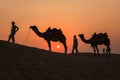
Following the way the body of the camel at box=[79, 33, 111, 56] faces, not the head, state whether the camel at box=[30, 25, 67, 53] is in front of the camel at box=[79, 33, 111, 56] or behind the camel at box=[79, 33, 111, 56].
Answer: in front

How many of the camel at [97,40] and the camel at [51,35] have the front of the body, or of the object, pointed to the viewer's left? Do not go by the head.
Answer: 2

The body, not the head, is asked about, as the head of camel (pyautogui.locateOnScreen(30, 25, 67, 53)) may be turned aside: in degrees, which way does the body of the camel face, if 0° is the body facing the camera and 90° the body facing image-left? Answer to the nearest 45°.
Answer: approximately 90°

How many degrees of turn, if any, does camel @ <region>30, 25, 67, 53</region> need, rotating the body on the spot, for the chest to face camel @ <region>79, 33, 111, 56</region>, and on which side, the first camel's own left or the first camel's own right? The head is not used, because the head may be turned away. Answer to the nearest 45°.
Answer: approximately 180°

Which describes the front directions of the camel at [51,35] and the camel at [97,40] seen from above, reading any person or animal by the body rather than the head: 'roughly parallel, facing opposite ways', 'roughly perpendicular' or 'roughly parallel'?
roughly parallel

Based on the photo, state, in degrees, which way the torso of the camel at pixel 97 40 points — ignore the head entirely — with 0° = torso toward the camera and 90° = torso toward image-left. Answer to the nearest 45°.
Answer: approximately 90°
